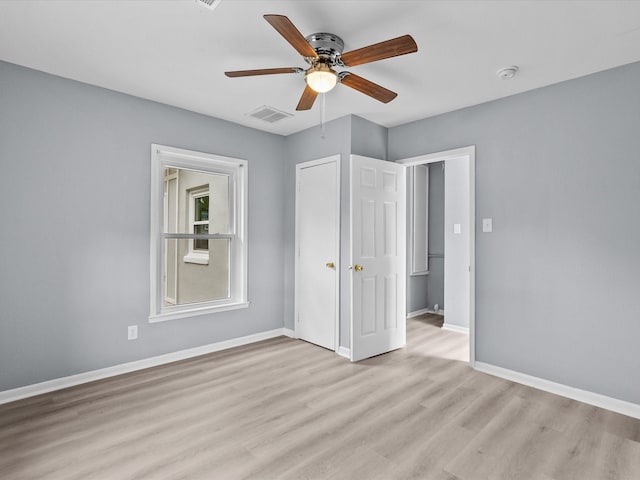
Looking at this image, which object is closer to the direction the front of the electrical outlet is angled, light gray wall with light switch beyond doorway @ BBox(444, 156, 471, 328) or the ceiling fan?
the ceiling fan

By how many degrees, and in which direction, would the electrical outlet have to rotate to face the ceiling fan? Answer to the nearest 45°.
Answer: approximately 45° to its left

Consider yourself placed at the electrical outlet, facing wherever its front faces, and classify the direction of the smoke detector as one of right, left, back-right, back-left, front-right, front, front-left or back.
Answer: front-left

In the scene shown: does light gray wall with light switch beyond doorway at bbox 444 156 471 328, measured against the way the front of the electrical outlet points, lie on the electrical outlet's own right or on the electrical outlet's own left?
on the electrical outlet's own left

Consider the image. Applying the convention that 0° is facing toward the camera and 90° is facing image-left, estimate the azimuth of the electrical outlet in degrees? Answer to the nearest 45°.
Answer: approximately 0°

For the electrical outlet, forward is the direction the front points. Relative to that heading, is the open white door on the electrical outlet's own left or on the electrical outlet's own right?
on the electrical outlet's own left
